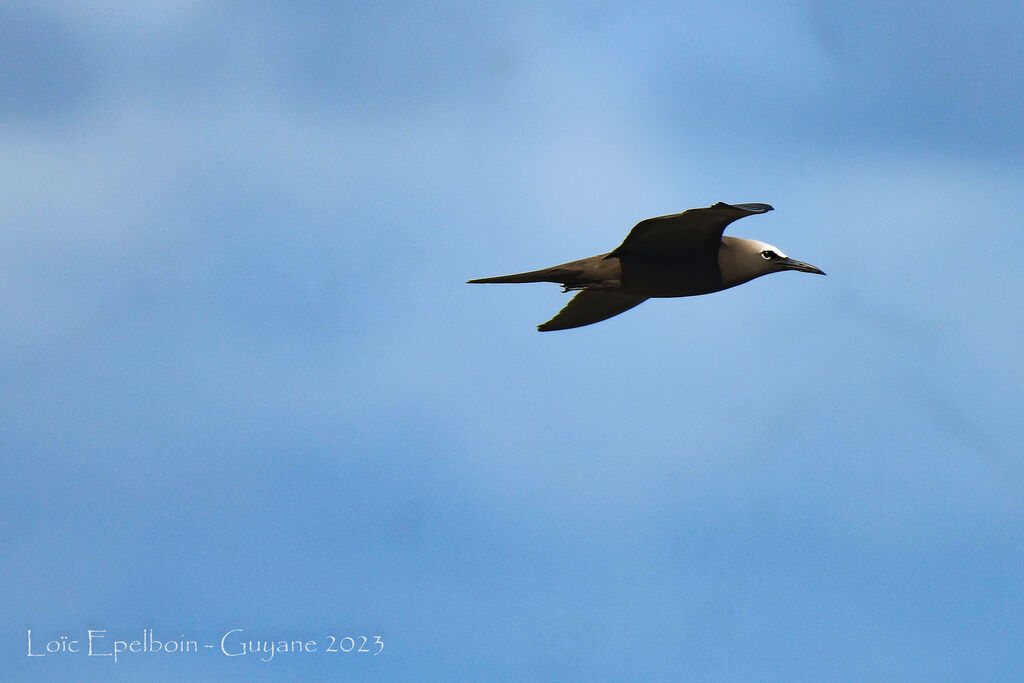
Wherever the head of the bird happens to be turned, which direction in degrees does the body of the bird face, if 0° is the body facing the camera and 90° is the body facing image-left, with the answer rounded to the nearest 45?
approximately 270°
